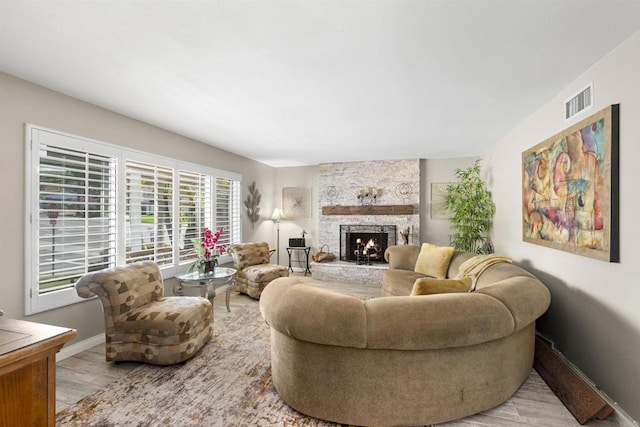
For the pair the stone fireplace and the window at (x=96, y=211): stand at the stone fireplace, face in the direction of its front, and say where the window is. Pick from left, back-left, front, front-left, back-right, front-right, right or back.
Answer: front-right

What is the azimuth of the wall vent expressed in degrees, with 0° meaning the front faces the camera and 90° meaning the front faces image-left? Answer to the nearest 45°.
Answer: approximately 45°

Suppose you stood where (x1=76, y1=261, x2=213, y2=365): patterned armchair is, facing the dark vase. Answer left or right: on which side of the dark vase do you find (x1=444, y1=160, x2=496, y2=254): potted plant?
right

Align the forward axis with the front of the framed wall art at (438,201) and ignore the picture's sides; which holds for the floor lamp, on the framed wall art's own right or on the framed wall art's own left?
on the framed wall art's own right

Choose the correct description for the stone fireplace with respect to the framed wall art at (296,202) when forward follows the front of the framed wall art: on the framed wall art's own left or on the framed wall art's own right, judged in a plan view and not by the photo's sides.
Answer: on the framed wall art's own left

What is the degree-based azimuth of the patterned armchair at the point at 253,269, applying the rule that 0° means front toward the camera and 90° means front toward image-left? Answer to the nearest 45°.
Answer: approximately 315°

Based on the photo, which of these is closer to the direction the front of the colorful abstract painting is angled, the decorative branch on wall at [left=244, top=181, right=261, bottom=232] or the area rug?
the area rug

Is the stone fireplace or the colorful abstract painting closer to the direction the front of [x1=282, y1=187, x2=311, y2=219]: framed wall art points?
the colorful abstract painting

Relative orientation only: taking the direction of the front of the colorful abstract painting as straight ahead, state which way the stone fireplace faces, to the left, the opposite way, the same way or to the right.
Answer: to the left
